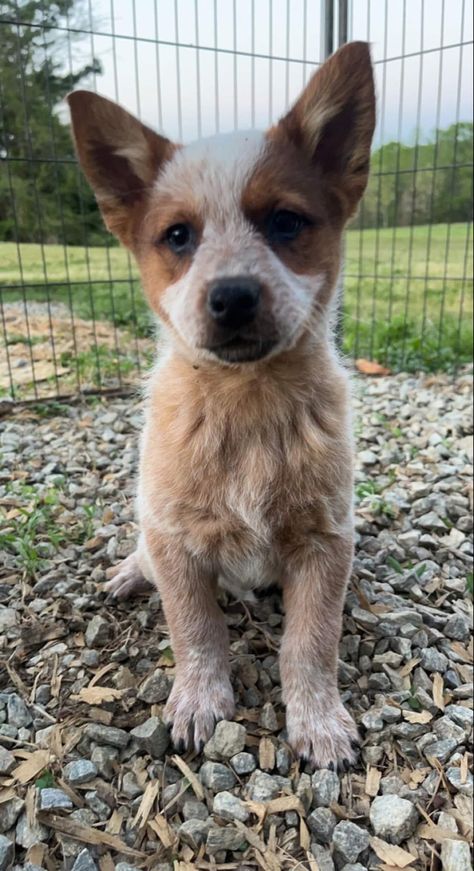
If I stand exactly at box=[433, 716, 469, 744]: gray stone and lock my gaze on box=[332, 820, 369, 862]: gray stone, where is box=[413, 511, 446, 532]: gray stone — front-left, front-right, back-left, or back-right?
back-right

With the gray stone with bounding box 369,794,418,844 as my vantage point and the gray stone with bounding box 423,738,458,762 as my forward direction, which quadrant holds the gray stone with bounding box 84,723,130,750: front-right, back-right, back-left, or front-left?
back-left

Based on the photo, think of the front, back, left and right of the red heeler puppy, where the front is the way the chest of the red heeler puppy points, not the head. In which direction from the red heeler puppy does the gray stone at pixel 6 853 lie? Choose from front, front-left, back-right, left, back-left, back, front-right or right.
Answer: front-right

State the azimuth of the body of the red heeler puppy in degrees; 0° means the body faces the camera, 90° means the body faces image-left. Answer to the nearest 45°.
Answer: approximately 0°
